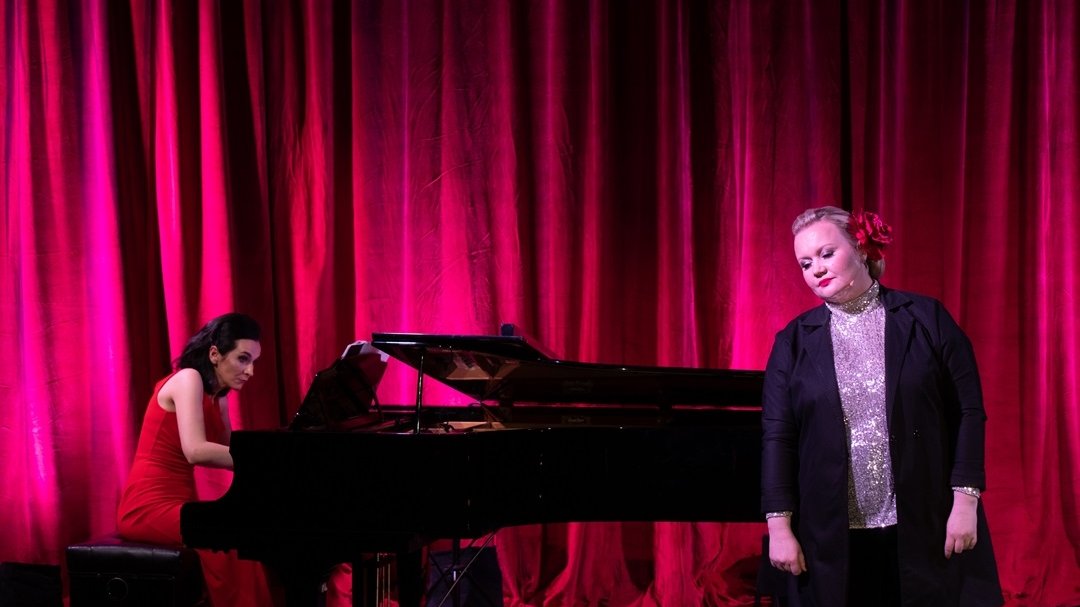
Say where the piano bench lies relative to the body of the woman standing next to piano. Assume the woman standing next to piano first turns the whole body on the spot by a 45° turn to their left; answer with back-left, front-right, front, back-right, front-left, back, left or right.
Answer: back-right

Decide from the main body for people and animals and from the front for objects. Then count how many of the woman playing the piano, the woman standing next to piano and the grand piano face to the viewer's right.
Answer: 1

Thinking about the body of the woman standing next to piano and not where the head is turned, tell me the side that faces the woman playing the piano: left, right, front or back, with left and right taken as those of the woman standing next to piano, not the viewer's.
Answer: right

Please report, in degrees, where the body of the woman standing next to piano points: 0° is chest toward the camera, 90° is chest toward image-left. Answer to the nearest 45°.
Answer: approximately 0°

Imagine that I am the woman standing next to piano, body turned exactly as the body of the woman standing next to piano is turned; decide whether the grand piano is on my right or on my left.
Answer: on my right

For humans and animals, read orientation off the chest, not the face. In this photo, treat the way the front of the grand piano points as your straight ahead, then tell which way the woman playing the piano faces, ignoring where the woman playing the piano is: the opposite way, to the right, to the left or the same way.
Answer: the opposite way

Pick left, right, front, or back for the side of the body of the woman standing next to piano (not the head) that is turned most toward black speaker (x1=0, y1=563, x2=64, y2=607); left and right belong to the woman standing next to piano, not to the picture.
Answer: right

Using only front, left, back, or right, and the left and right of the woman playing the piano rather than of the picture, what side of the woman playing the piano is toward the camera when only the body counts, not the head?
right

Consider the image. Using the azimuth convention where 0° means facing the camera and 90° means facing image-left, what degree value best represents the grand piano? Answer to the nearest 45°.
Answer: approximately 90°
